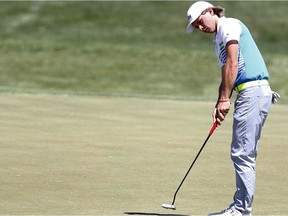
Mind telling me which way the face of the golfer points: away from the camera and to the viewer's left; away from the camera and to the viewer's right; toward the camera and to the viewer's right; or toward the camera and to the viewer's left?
toward the camera and to the viewer's left

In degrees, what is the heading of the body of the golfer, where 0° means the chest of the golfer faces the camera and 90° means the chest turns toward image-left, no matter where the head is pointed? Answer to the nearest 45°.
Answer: approximately 90°
